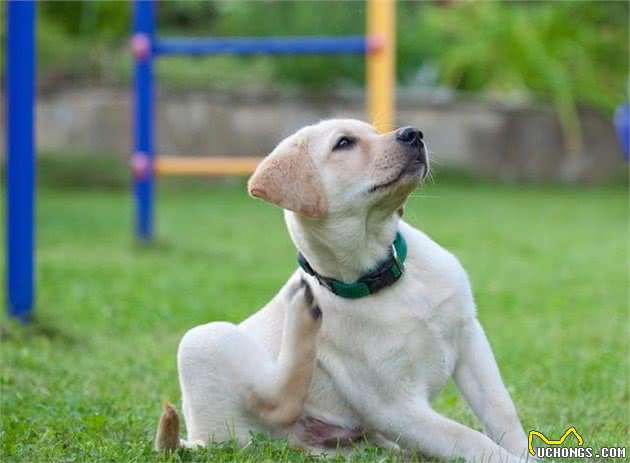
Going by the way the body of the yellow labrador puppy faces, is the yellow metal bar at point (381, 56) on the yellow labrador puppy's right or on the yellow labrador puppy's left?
on the yellow labrador puppy's left

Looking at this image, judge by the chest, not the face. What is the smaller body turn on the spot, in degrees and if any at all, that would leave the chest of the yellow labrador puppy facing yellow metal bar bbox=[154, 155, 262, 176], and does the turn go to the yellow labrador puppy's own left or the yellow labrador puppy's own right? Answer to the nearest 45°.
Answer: approximately 135° to the yellow labrador puppy's own left

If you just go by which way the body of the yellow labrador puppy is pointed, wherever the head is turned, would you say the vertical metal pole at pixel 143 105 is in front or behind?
behind

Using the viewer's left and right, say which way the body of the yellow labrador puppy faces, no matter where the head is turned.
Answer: facing the viewer and to the right of the viewer

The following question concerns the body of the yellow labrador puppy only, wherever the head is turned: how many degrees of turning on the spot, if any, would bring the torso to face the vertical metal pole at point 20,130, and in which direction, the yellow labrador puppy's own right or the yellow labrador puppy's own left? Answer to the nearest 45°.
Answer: approximately 180°

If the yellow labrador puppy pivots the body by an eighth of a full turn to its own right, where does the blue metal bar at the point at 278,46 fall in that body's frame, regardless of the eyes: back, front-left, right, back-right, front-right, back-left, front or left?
back
